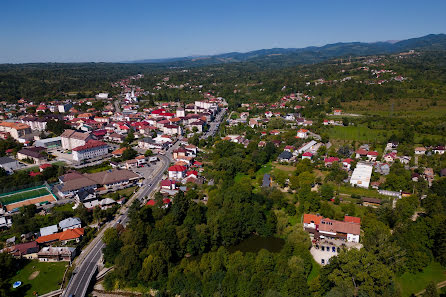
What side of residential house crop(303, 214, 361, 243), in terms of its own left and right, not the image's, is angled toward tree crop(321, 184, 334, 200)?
back

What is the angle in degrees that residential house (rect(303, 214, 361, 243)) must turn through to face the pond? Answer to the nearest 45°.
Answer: approximately 45° to its right

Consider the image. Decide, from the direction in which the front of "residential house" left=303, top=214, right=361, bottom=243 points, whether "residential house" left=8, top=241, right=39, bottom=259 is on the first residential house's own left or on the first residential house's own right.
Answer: on the first residential house's own right

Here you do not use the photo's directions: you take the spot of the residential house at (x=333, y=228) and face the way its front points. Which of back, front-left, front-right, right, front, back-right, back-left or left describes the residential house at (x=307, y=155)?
back

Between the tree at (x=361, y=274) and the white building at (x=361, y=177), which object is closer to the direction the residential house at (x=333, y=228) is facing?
the tree

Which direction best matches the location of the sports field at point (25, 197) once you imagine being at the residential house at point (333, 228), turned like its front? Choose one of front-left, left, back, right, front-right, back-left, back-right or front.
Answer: right

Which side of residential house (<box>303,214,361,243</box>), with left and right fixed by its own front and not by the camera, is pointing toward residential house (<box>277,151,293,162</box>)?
back

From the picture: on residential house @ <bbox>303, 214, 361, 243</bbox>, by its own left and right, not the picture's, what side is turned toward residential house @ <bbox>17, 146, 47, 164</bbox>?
right

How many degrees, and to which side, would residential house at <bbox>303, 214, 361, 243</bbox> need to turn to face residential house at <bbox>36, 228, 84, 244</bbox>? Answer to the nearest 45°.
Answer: approximately 90° to its right

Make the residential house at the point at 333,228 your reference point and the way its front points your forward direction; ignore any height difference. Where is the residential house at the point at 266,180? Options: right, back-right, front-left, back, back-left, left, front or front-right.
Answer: back-right

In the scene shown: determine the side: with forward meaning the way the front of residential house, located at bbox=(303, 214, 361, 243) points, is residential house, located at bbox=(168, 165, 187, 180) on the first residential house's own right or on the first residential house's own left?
on the first residential house's own right

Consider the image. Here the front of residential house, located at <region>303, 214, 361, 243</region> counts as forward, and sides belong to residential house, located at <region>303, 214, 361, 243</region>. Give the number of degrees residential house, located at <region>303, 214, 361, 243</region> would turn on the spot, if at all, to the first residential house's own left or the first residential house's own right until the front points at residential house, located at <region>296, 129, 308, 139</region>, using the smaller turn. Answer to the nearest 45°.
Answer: approximately 180°

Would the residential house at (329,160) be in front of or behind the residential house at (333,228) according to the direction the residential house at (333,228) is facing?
behind

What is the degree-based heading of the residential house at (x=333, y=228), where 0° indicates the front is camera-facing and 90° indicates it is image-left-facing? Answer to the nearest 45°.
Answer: approximately 0°

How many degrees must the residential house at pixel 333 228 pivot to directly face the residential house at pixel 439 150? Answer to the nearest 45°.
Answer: approximately 135° to its left

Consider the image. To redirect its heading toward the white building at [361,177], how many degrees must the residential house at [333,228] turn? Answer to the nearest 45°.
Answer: approximately 180°

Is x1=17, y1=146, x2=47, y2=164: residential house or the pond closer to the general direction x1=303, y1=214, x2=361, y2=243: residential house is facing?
the pond
